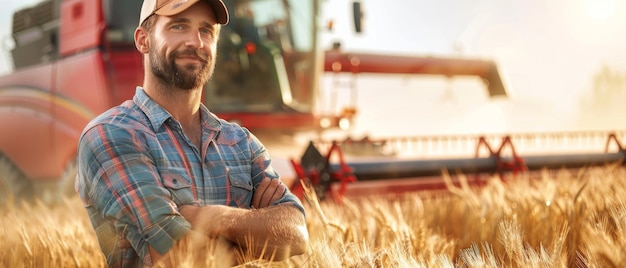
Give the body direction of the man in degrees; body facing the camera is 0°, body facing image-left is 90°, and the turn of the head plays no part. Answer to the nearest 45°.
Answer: approximately 315°

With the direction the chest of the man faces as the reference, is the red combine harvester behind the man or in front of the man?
behind

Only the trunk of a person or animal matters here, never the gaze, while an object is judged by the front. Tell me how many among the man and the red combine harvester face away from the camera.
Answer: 0

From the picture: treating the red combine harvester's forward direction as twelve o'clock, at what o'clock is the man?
The man is roughly at 1 o'clock from the red combine harvester.

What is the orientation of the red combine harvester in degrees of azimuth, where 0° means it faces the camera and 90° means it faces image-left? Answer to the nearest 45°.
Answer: approximately 315°
